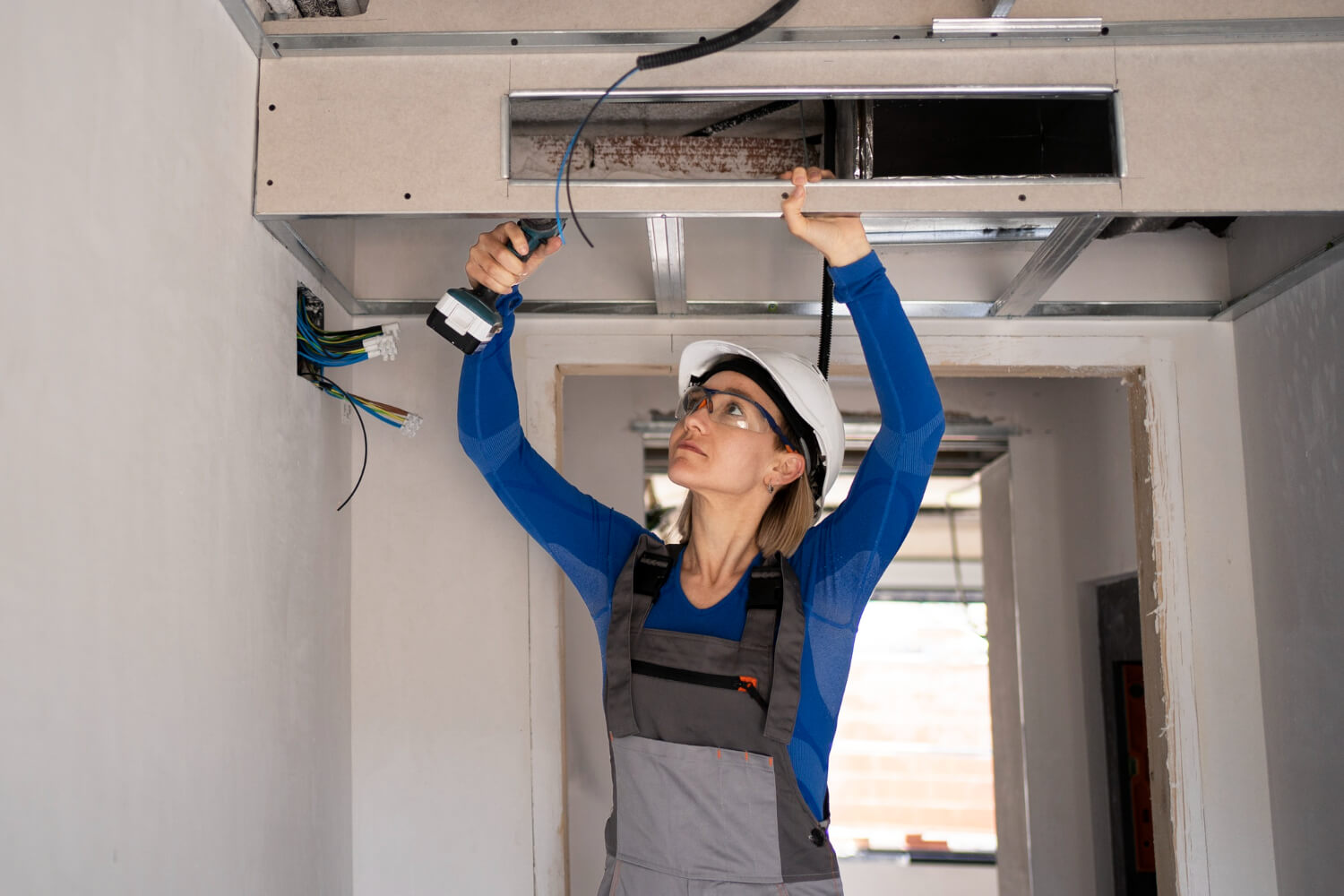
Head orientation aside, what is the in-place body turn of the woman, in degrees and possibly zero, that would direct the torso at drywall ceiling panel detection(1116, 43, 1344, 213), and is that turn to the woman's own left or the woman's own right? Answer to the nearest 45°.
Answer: approximately 135° to the woman's own left

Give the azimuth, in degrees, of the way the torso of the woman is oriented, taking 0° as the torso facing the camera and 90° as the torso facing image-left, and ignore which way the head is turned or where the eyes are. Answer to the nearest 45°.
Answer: approximately 45°

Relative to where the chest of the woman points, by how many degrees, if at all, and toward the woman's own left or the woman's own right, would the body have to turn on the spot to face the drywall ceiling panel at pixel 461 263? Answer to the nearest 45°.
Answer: approximately 90° to the woman's own right

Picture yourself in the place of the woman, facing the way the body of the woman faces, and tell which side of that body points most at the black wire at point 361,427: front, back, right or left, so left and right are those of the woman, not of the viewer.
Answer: right

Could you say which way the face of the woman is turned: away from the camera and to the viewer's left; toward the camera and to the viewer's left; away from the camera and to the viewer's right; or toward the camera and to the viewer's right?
toward the camera and to the viewer's left
